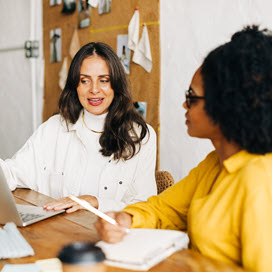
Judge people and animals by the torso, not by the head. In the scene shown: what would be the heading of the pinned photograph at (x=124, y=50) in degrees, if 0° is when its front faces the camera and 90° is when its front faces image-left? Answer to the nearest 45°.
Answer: approximately 0°

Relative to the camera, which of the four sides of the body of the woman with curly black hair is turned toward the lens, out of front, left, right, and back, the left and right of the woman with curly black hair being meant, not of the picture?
left

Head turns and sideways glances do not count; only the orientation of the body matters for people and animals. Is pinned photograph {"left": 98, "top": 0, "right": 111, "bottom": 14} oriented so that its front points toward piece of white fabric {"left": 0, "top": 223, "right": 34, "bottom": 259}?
yes

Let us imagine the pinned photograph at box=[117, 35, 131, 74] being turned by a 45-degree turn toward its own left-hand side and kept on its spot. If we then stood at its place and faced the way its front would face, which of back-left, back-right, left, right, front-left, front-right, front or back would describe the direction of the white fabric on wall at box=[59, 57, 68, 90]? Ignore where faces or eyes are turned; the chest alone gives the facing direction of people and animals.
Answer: back

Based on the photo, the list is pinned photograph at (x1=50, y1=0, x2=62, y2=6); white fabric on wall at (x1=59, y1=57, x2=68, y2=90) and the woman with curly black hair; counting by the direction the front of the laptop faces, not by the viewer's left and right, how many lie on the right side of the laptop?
1

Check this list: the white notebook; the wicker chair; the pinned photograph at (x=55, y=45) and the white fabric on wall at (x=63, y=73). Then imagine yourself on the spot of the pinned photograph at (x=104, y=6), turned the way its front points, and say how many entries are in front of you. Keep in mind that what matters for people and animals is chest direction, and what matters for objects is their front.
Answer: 2

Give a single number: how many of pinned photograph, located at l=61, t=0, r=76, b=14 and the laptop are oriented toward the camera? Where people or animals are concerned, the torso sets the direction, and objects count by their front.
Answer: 1

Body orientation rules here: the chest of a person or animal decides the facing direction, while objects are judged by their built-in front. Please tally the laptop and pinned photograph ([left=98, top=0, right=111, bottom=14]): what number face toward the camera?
1

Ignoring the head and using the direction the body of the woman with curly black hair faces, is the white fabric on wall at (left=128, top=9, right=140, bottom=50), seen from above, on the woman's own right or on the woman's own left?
on the woman's own right

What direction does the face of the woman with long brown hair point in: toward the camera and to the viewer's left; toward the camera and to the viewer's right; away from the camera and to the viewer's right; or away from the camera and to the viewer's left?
toward the camera and to the viewer's right
